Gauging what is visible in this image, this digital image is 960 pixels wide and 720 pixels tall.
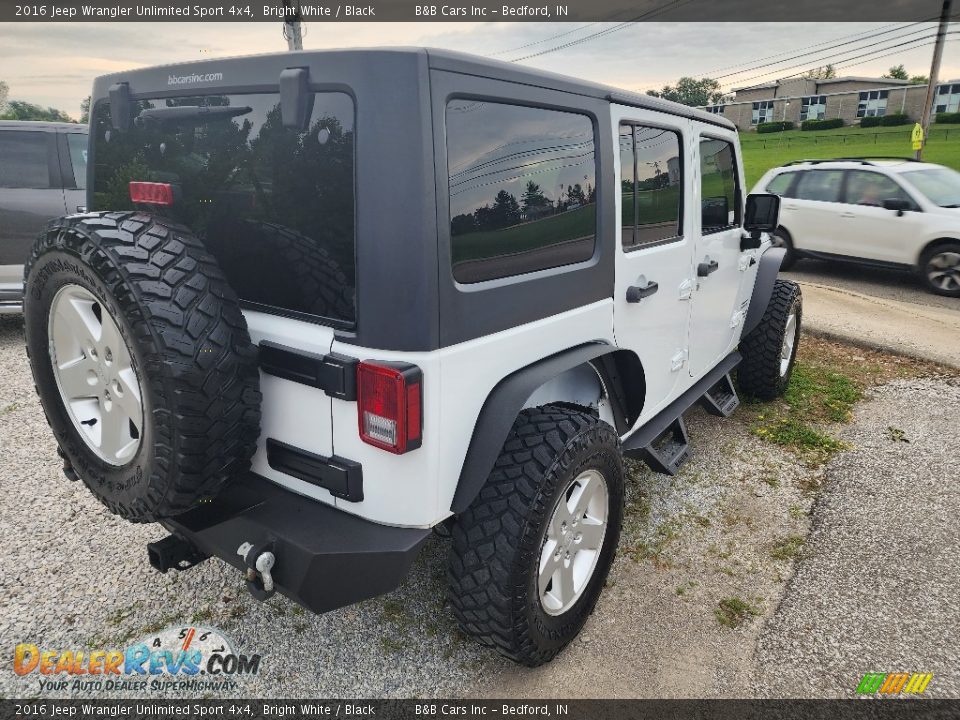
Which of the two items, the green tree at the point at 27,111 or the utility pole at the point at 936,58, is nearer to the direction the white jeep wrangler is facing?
the utility pole

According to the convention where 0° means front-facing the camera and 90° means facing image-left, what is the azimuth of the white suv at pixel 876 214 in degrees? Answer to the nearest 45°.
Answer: approximately 315°

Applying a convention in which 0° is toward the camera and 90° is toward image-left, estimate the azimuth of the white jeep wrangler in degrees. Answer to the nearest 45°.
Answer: approximately 225°

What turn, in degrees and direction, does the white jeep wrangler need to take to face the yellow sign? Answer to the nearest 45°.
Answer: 0° — it already faces it

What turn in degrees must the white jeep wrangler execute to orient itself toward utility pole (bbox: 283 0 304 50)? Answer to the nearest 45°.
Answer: approximately 45° to its left

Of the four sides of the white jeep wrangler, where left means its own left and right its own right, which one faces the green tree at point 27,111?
left

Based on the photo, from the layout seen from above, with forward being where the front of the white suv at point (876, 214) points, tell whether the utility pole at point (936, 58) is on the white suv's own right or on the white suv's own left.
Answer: on the white suv's own left

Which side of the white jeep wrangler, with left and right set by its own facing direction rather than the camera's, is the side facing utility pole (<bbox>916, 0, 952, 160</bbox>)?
front
